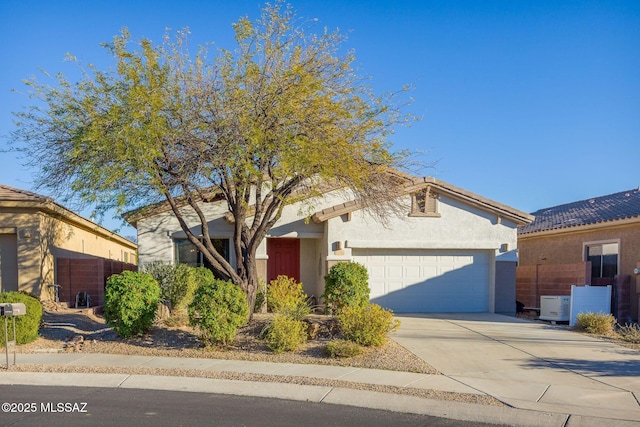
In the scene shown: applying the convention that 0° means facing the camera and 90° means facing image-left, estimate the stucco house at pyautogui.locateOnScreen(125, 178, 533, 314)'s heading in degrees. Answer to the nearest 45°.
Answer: approximately 0°
